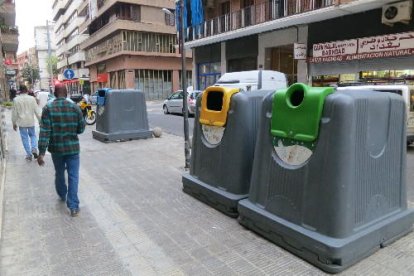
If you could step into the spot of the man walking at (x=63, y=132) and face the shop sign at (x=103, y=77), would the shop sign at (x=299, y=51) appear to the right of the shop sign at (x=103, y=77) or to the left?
right

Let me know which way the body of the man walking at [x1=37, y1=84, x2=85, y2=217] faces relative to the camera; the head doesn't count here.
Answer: away from the camera

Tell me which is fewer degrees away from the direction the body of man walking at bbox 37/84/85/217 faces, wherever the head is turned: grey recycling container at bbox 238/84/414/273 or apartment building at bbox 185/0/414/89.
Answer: the apartment building

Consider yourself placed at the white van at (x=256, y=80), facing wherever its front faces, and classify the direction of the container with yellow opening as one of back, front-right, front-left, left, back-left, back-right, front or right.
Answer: left

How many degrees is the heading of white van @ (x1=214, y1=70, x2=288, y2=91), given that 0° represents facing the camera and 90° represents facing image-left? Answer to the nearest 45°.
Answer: approximately 90°

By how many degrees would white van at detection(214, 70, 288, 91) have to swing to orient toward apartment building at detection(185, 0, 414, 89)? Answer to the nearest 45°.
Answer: approximately 135° to its right

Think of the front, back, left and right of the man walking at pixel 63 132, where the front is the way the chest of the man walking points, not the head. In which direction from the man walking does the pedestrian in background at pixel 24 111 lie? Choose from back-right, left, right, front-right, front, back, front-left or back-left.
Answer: front

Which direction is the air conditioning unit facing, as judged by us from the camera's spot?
facing the viewer and to the left of the viewer

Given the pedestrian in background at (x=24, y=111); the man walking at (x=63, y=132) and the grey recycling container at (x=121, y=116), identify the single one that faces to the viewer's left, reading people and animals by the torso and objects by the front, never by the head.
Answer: the grey recycling container

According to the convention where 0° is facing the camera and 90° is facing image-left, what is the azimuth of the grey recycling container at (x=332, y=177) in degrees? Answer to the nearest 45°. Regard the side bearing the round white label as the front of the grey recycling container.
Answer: approximately 45°

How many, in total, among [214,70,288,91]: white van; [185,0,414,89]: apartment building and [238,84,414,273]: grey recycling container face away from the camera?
0

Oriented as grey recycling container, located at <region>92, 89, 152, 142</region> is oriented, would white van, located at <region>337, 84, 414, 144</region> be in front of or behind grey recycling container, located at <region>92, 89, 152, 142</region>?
behind

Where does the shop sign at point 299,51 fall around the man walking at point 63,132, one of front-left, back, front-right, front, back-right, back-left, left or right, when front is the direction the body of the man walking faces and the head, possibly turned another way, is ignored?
front-right

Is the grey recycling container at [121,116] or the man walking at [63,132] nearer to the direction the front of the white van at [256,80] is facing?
the grey recycling container
